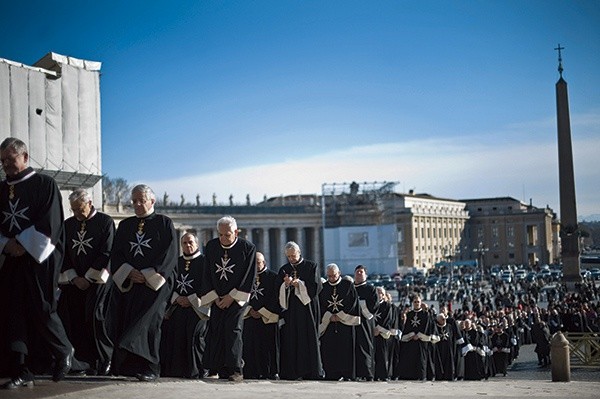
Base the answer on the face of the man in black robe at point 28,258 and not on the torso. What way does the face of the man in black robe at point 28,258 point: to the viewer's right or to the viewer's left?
to the viewer's left

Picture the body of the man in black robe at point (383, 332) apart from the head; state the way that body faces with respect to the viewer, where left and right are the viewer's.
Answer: facing the viewer and to the left of the viewer

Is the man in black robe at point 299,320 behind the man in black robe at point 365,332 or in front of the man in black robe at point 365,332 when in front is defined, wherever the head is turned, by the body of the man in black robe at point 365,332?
in front

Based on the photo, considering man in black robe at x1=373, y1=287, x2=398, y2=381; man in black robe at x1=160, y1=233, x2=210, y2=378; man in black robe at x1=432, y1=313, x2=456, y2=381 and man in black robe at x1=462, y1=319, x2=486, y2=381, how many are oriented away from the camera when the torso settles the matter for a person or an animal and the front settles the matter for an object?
0

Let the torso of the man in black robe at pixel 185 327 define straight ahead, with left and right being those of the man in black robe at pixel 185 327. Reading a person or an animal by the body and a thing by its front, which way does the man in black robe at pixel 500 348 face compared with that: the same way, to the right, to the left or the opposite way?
the same way

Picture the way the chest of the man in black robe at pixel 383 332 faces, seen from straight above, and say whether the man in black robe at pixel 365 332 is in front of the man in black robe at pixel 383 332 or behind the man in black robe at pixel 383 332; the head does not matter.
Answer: in front

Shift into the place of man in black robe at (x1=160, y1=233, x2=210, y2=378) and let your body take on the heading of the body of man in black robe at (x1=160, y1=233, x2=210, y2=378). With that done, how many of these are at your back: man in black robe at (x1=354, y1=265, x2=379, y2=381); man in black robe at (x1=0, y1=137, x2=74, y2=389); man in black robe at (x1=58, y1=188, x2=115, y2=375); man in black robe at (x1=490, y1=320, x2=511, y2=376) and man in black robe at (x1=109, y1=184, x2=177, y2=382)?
2

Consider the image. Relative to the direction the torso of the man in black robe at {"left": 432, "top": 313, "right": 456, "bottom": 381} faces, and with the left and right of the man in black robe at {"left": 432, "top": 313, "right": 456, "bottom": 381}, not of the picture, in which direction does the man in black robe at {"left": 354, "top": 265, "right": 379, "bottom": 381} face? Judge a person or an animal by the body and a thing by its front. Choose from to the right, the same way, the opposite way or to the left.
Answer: the same way

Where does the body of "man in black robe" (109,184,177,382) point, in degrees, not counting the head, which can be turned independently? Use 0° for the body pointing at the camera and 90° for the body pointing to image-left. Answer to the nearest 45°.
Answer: approximately 0°

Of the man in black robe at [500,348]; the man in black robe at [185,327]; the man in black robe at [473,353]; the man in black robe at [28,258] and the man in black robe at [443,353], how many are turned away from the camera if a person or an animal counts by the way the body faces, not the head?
0

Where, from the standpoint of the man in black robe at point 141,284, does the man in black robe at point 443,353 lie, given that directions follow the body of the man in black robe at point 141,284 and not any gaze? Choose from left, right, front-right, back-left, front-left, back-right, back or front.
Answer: back-left

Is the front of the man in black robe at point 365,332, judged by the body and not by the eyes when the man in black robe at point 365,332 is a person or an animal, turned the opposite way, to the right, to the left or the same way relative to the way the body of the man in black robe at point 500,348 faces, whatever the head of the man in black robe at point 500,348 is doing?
the same way
